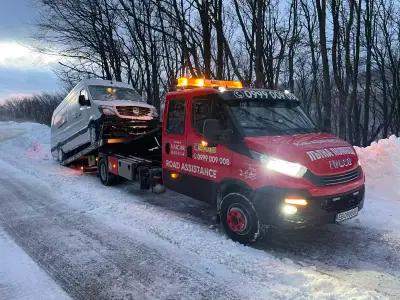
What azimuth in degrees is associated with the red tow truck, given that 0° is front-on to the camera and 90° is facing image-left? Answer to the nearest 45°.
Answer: approximately 315°

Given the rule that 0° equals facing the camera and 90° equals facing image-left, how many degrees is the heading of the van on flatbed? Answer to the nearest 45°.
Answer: approximately 315°

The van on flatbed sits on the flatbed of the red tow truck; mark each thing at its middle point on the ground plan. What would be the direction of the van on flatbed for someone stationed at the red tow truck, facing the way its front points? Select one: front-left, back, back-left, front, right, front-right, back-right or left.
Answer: back
